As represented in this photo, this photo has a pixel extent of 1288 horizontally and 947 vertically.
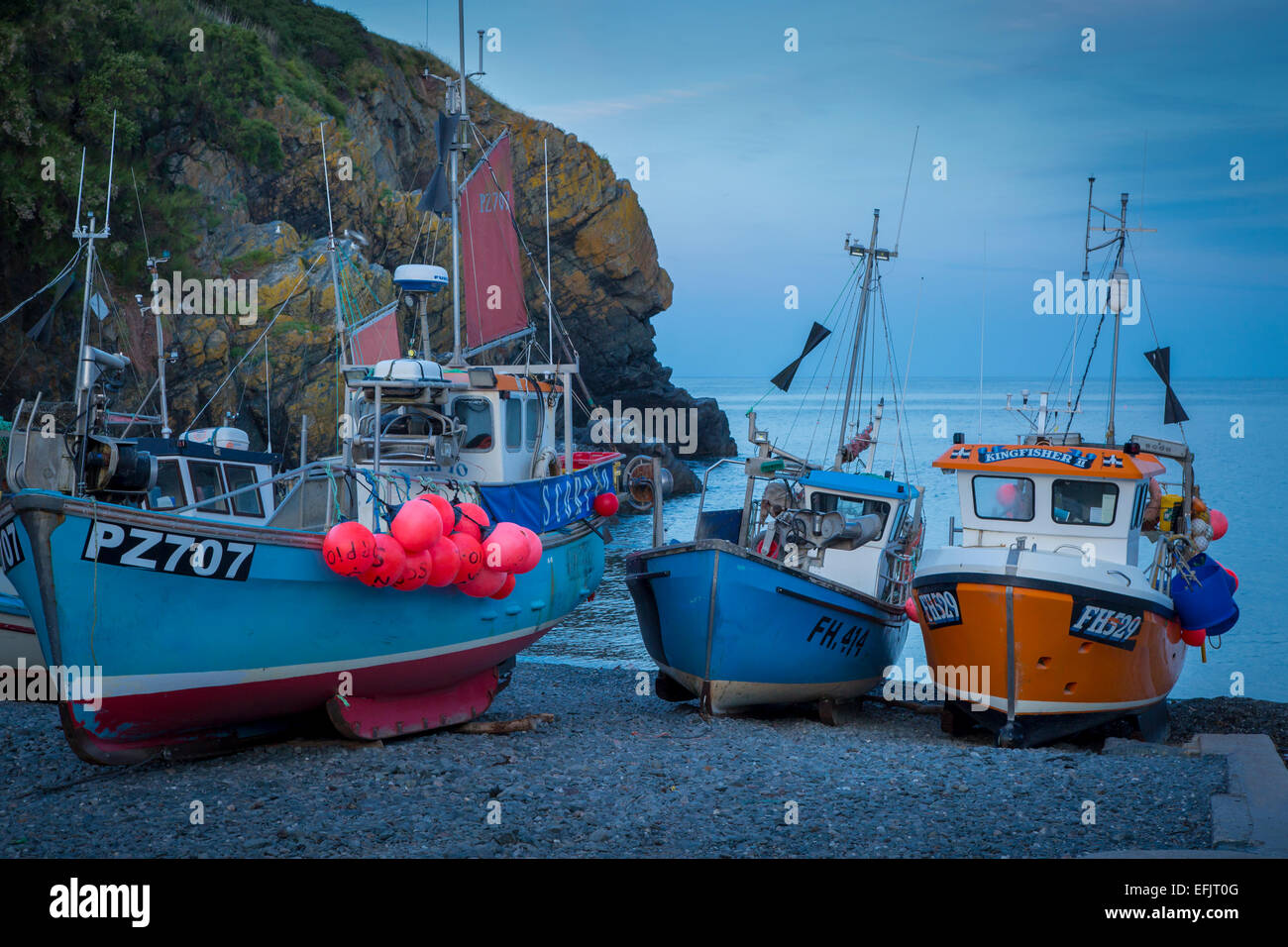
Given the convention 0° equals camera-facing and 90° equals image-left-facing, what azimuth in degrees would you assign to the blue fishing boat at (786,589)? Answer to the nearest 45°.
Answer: approximately 45°

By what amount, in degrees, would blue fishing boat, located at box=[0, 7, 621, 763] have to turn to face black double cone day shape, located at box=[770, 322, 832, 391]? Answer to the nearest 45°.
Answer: approximately 180°

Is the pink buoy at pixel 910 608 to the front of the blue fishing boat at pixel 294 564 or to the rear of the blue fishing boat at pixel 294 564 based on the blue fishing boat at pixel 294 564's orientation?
to the rear

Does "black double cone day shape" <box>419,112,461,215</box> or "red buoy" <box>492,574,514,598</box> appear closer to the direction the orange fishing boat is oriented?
the red buoy

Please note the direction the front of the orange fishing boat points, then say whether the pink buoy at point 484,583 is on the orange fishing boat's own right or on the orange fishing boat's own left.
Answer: on the orange fishing boat's own right

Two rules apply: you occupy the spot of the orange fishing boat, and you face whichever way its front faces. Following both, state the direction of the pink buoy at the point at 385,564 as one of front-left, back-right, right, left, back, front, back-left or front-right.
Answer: front-right

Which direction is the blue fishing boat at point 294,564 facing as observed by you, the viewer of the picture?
facing the viewer and to the left of the viewer

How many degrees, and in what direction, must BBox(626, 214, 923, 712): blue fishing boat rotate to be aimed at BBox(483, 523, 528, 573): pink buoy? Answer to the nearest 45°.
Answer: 0° — it already faces it

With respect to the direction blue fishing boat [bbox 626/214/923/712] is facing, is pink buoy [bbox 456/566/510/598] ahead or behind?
ahead

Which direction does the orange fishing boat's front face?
toward the camera

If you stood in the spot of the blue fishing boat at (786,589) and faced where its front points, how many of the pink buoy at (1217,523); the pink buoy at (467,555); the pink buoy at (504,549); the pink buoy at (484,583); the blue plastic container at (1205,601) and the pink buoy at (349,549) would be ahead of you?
4

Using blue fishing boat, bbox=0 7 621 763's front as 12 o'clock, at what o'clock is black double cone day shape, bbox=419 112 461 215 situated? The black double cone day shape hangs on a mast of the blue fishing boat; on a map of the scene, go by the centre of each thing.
The black double cone day shape is roughly at 5 o'clock from the blue fishing boat.

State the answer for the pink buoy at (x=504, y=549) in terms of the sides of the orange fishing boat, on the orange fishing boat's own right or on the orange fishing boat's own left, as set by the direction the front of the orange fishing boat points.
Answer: on the orange fishing boat's own right

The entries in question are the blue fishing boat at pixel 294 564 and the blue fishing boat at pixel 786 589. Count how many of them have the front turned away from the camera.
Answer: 0
